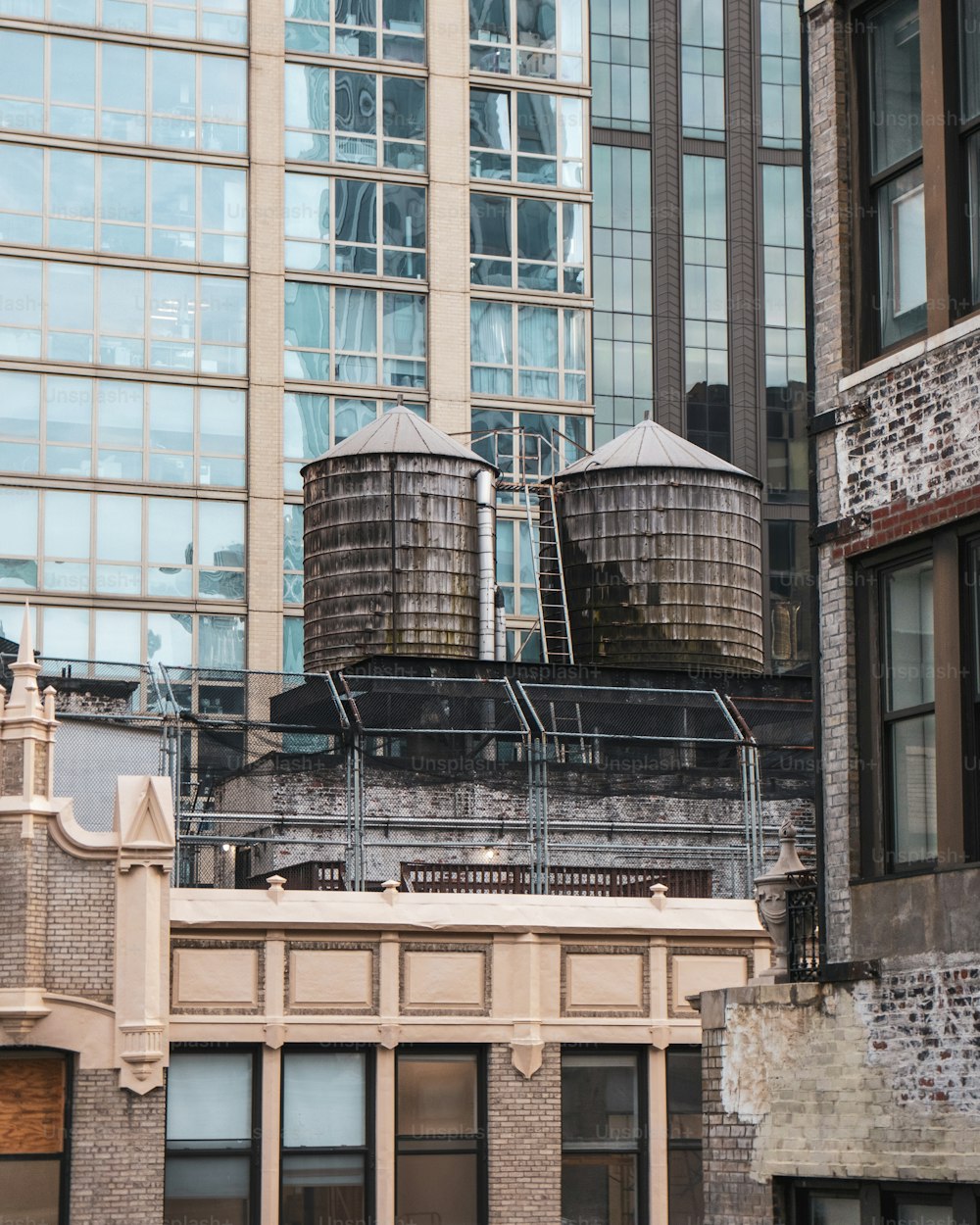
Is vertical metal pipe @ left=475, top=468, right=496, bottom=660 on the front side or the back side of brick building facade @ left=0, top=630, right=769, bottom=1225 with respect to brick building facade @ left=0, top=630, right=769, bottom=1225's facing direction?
on the back side

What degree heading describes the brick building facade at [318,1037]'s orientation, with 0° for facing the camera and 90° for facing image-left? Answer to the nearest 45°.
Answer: approximately 0°

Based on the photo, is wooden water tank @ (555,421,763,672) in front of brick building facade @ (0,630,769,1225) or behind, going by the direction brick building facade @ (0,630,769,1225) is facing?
behind

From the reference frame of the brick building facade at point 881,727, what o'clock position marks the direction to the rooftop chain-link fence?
The rooftop chain-link fence is roughly at 4 o'clock from the brick building facade.

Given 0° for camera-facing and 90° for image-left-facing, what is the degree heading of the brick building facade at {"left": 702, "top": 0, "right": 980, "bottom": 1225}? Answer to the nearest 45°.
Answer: approximately 45°

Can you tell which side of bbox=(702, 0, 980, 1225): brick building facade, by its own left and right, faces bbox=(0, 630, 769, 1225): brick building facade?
right

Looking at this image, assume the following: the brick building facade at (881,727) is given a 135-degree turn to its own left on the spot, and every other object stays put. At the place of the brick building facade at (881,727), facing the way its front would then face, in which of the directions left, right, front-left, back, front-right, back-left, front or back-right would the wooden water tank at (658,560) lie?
left

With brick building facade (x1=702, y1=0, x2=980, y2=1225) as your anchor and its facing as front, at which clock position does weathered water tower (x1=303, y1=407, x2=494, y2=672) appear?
The weathered water tower is roughly at 4 o'clock from the brick building facade.
